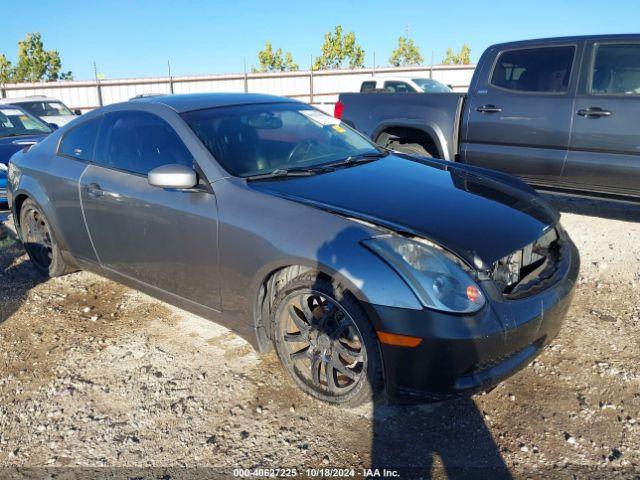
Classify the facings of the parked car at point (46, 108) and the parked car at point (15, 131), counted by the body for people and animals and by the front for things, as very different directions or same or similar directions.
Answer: same or similar directions

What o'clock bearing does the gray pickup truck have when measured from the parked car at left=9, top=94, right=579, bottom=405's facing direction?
The gray pickup truck is roughly at 9 o'clock from the parked car.

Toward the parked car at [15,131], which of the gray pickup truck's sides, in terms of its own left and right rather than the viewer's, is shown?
back

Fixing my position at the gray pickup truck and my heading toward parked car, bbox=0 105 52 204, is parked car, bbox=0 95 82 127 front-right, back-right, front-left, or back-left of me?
front-right

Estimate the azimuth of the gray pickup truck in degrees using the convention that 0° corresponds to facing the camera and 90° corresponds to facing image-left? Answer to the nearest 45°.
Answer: approximately 270°

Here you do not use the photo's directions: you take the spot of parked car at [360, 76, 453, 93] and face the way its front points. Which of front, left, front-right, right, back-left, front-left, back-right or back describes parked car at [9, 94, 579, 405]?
front-right

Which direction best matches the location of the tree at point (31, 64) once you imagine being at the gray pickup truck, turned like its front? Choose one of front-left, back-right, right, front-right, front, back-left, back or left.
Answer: back-left

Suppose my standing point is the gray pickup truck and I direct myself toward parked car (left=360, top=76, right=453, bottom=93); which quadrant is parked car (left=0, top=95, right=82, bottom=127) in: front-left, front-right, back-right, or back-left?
front-left

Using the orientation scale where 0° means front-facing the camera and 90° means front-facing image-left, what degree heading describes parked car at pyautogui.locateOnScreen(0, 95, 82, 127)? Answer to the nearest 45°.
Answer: approximately 315°

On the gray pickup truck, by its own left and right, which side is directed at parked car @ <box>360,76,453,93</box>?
left

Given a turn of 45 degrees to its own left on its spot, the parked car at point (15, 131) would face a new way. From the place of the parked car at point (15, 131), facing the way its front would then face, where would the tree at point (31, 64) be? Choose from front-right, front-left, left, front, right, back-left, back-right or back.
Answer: left

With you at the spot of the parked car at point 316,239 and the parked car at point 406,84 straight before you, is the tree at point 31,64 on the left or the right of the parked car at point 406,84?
left

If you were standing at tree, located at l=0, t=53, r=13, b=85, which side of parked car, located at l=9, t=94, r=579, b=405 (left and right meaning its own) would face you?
back

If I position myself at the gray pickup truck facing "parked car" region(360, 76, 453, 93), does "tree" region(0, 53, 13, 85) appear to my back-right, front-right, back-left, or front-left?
front-left

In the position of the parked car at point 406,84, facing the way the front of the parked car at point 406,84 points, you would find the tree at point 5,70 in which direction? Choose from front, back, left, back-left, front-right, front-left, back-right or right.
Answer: back
